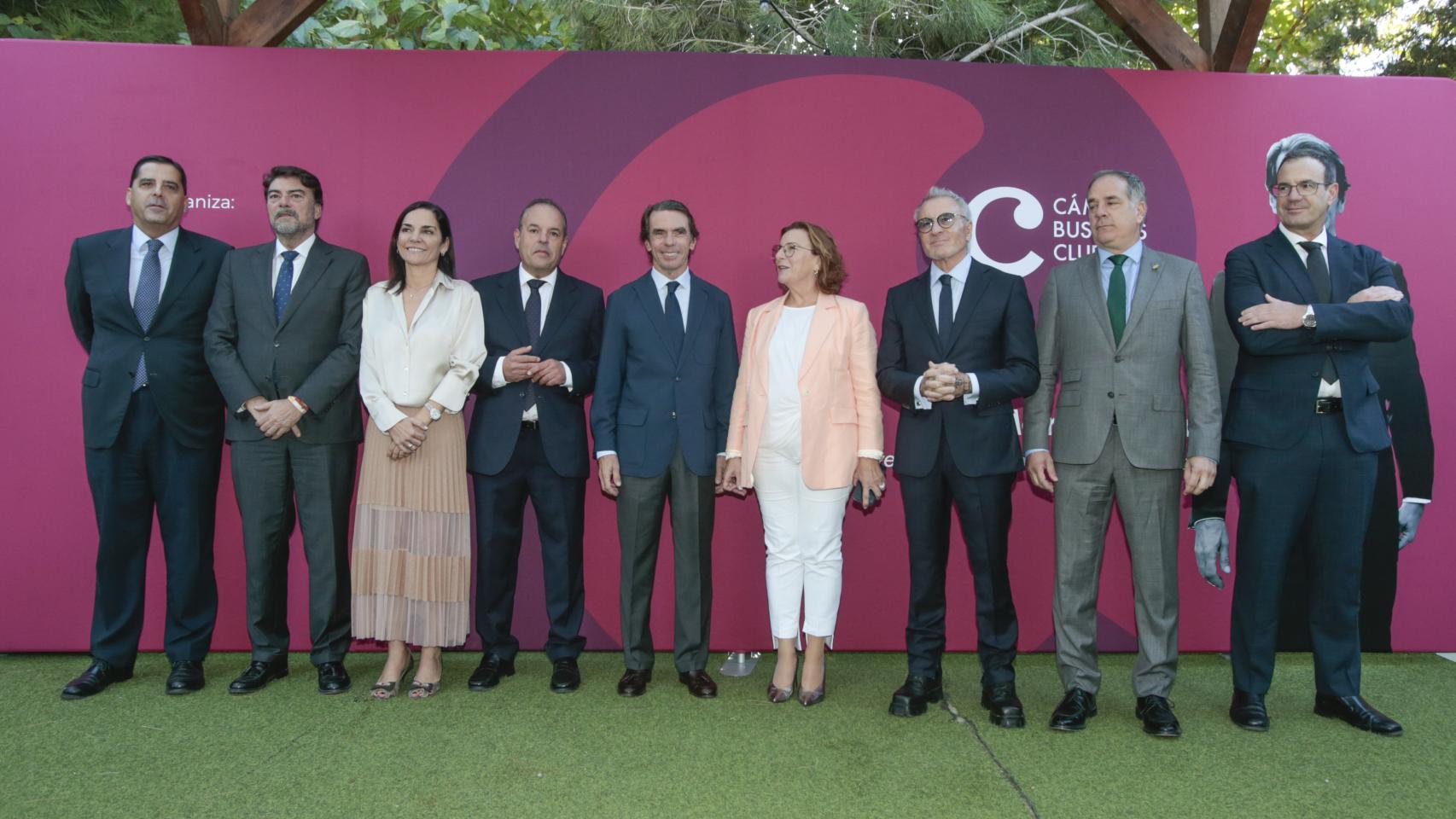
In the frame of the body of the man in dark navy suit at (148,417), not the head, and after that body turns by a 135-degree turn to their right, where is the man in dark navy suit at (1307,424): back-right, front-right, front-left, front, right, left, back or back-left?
back

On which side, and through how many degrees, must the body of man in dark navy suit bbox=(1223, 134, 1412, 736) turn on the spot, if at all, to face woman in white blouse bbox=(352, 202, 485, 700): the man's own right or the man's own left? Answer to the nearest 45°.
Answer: approximately 45° to the man's own right

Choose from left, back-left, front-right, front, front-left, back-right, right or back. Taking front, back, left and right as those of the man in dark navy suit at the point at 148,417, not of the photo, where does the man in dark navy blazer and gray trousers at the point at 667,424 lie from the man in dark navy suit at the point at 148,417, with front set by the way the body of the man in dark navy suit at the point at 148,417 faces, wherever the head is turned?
front-left

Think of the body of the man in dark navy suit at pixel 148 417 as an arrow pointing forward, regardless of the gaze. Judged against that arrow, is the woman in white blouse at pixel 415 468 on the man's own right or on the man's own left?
on the man's own left

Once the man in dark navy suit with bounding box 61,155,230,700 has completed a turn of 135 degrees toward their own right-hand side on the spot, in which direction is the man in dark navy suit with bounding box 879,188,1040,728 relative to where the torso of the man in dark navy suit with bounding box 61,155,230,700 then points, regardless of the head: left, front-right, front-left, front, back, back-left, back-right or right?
back

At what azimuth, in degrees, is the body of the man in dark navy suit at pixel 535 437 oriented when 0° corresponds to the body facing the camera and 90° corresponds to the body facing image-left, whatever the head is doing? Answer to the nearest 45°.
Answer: approximately 0°
